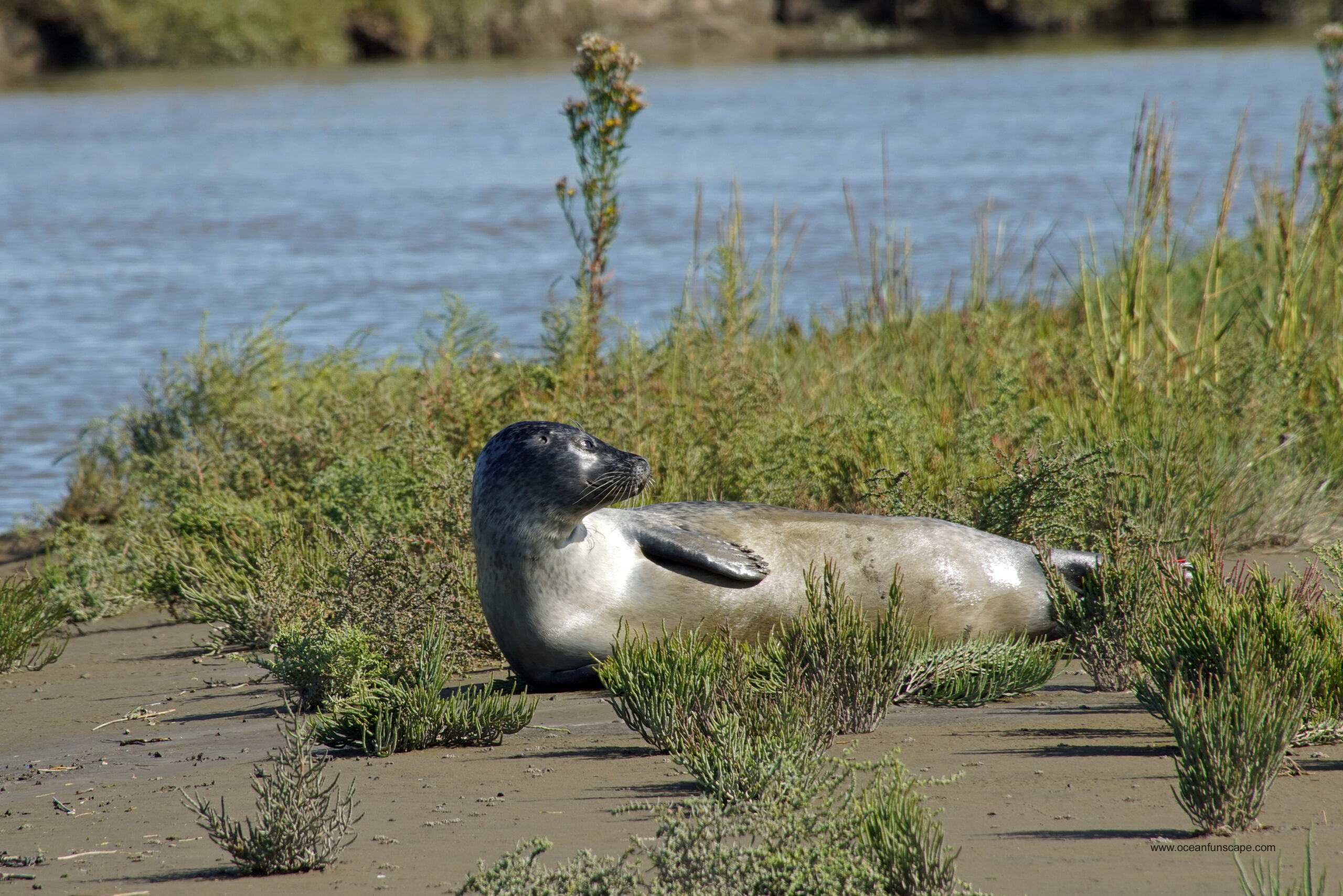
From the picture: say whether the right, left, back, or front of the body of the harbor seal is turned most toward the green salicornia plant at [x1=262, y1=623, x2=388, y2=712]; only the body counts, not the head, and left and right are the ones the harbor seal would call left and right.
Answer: front

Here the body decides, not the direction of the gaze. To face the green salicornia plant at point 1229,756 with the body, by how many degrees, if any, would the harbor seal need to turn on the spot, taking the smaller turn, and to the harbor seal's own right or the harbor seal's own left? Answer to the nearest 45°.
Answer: approximately 135° to the harbor seal's own left

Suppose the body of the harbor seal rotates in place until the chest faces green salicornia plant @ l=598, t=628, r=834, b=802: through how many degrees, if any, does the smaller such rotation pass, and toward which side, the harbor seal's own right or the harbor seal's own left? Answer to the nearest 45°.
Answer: approximately 90° to the harbor seal's own left

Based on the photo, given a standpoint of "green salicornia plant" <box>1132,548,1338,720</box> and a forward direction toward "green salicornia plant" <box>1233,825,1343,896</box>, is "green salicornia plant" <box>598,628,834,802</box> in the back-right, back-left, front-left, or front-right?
front-right

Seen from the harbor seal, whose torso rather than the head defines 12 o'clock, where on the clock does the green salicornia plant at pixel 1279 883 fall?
The green salicornia plant is roughly at 8 o'clock from the harbor seal.

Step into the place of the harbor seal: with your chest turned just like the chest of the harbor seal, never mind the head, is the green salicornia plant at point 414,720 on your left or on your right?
on your left

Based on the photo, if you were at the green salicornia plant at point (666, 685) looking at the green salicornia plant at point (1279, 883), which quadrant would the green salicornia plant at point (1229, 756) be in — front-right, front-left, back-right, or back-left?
front-left

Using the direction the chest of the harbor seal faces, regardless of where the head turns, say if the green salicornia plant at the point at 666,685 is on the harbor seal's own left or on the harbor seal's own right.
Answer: on the harbor seal's own left

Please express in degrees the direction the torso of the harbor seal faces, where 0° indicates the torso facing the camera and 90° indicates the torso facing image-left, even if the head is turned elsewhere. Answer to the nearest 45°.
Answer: approximately 90°

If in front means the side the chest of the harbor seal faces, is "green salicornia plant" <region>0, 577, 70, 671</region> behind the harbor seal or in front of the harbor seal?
in front
